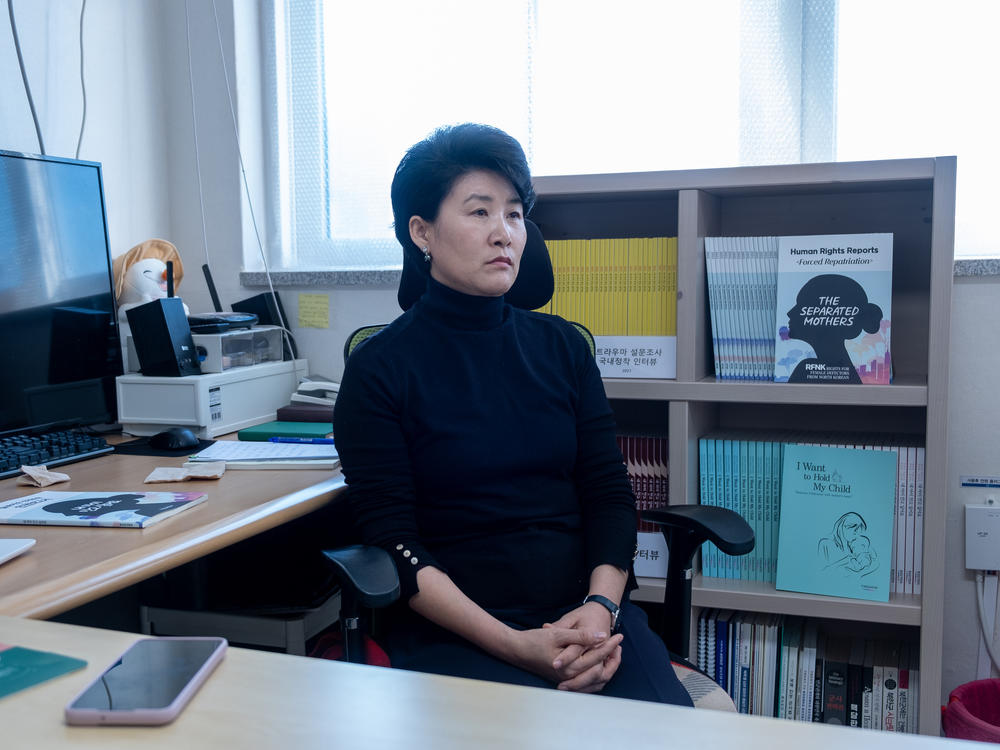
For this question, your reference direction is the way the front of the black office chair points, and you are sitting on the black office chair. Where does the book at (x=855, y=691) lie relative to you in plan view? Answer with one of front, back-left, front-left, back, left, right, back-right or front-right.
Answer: left

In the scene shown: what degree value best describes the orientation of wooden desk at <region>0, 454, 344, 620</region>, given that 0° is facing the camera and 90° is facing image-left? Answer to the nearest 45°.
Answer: approximately 315°

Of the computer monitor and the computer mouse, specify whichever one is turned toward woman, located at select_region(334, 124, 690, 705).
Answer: the computer monitor

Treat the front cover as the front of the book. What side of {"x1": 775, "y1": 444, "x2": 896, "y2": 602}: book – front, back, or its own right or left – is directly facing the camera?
front

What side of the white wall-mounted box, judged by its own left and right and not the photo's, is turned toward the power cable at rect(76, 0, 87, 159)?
right

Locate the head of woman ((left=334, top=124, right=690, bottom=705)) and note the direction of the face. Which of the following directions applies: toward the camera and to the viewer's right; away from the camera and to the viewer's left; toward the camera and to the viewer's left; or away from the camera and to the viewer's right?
toward the camera and to the viewer's right

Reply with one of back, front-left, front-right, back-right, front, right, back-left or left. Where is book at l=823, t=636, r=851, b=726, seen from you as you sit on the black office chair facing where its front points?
left

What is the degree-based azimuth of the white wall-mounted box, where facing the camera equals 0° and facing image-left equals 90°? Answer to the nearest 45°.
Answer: approximately 0°

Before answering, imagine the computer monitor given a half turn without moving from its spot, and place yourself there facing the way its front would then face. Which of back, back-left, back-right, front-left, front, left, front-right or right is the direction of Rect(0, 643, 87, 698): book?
back-left

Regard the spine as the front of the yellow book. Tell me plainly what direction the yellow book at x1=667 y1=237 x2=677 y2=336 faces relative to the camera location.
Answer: facing the viewer

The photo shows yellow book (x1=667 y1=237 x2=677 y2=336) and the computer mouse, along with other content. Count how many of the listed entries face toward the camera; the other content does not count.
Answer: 1
